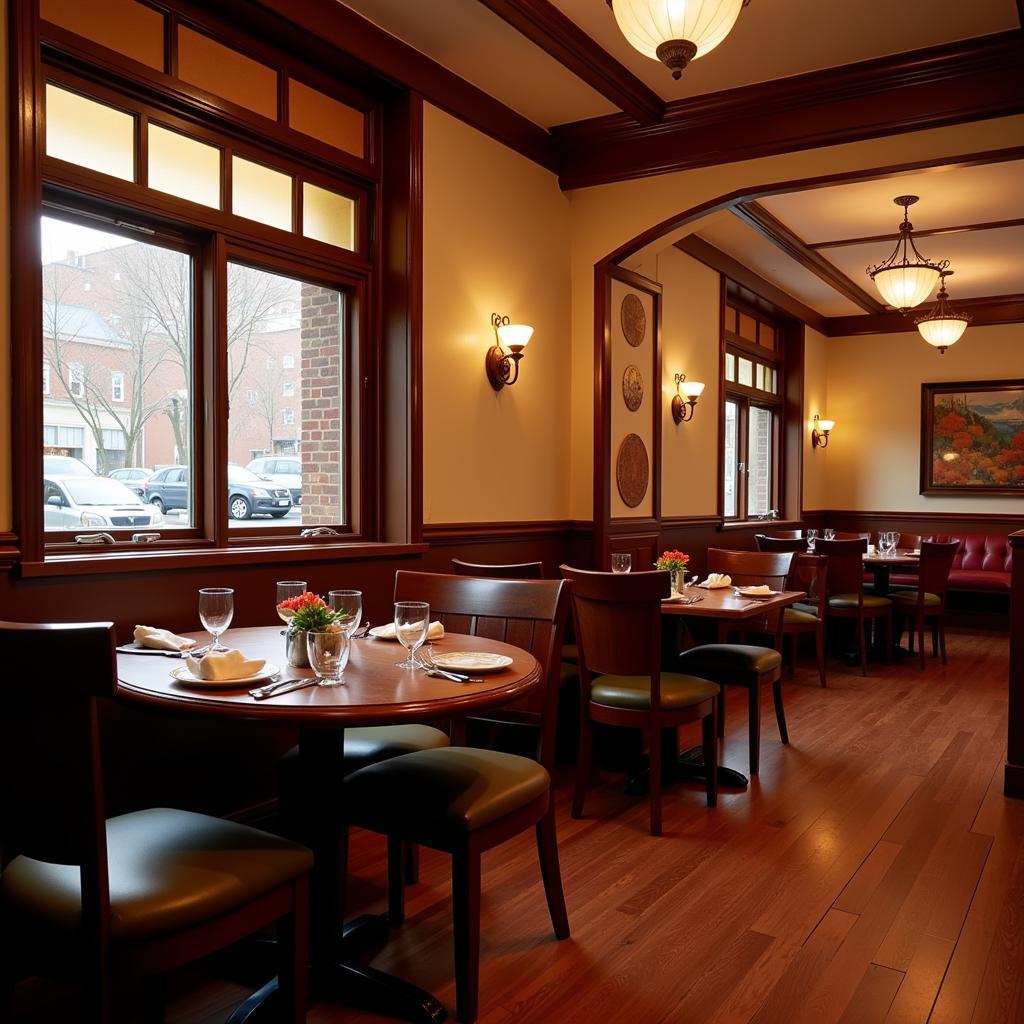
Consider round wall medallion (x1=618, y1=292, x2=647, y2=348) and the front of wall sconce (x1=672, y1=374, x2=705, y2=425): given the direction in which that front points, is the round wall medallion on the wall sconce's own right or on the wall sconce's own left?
on the wall sconce's own right

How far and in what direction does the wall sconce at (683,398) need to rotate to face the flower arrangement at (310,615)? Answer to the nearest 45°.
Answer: approximately 45° to its right

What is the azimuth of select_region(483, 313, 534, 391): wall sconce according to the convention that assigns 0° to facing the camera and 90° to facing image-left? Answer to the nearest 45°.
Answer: approximately 315°

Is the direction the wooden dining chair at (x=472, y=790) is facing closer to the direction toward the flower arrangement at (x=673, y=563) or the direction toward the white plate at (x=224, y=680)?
the white plate

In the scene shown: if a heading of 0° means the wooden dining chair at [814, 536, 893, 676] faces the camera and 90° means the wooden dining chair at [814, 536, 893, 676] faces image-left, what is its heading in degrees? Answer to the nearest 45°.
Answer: approximately 225°

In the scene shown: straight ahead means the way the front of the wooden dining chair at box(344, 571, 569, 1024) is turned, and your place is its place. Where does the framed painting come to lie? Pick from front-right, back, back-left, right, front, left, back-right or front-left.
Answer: back

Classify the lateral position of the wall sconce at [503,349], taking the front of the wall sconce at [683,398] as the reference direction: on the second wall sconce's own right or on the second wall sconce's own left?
on the second wall sconce's own right

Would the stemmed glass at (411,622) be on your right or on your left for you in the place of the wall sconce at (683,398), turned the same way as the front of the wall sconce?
on your right
